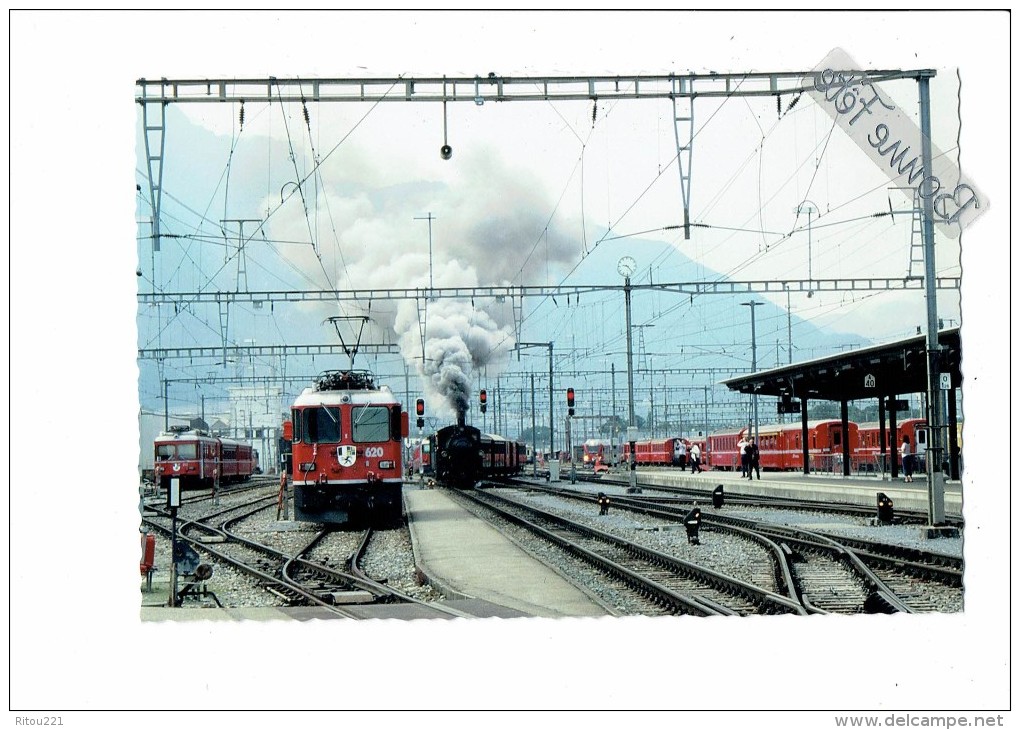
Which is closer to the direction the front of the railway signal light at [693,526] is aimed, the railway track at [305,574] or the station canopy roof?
the railway track

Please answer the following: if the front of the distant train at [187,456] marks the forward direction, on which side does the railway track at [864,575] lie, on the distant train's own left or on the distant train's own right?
on the distant train's own left

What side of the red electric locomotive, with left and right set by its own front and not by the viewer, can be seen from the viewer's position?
front

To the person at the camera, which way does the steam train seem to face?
facing the viewer and to the left of the viewer

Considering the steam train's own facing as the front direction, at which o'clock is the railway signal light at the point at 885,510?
The railway signal light is roughly at 10 o'clock from the steam train.

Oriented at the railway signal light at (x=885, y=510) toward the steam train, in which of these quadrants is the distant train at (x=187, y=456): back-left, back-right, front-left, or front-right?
front-left

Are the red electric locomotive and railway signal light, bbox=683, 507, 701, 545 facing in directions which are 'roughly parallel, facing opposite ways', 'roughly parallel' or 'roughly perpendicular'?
roughly parallel

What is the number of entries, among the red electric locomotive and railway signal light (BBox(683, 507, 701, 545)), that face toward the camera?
2

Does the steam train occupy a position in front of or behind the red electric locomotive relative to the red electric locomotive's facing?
behind
